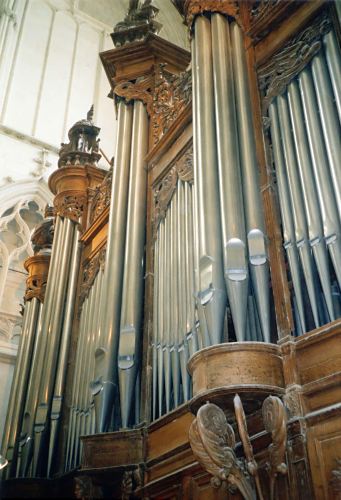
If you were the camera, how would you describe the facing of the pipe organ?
facing the viewer and to the left of the viewer
